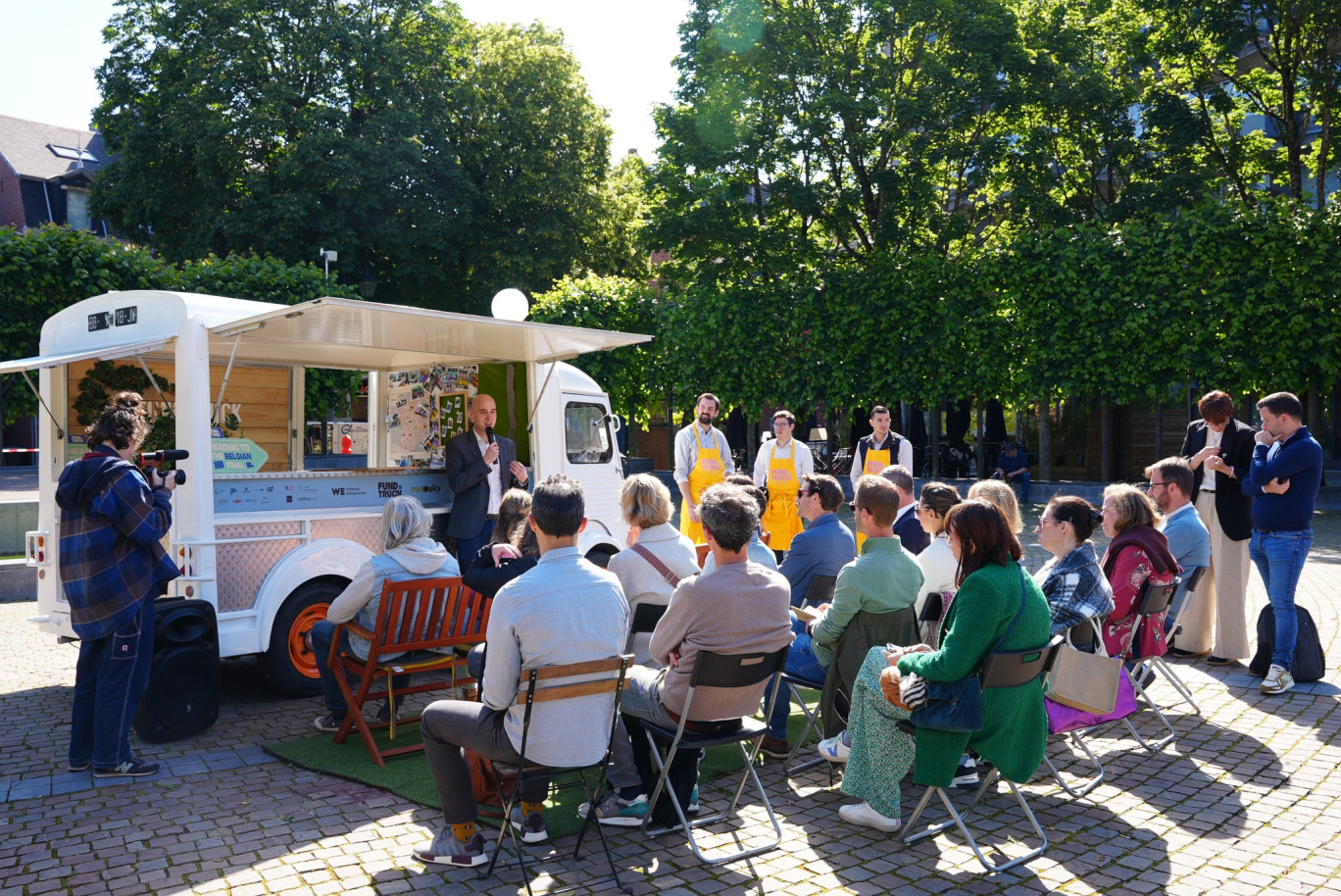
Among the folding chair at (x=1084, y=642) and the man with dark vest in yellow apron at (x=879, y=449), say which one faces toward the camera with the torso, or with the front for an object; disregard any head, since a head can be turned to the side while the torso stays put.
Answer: the man with dark vest in yellow apron

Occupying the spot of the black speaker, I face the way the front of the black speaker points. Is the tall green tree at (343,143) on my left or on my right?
on my left

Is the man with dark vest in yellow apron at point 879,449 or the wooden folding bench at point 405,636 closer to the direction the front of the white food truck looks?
the man with dark vest in yellow apron

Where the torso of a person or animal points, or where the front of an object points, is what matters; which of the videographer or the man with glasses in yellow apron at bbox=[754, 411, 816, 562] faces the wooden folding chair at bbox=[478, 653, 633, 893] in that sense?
the man with glasses in yellow apron

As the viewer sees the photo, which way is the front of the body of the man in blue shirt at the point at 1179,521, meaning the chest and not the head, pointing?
to the viewer's left

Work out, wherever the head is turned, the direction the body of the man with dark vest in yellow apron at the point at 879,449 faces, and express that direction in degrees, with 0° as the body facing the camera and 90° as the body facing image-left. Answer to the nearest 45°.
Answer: approximately 0°

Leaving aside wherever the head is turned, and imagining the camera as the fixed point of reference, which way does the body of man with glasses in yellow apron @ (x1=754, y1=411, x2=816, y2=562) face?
toward the camera

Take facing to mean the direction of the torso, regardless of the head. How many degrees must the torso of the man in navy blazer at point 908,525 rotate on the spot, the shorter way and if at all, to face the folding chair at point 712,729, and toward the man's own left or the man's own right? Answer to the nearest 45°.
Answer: approximately 90° to the man's own left

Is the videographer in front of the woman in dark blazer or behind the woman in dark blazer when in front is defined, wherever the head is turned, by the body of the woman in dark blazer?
in front

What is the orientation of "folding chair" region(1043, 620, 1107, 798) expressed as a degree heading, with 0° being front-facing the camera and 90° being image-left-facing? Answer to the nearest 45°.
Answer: approximately 135°

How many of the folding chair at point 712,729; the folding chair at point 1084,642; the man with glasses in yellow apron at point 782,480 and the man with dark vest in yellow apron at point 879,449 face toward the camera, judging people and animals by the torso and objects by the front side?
2

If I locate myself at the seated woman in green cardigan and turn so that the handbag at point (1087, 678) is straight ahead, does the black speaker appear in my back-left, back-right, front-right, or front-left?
back-left

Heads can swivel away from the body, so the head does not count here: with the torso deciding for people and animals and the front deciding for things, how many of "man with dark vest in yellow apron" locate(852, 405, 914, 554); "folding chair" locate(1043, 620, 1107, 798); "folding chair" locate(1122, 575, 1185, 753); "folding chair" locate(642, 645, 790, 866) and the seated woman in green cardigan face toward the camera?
1

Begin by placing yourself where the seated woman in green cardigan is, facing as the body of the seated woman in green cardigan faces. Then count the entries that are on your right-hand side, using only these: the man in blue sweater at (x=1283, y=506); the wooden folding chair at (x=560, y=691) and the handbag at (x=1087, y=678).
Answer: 2

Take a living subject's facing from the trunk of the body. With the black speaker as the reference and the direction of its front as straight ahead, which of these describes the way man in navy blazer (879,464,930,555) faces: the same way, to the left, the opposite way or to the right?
the opposite way

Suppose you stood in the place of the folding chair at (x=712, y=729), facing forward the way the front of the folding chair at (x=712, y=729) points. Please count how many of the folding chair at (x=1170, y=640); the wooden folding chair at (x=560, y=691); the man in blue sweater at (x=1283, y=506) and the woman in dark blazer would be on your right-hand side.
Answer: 3

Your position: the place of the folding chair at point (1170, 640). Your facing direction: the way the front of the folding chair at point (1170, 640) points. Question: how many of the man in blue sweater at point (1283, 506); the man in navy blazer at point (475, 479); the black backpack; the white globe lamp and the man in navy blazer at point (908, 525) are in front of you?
3
